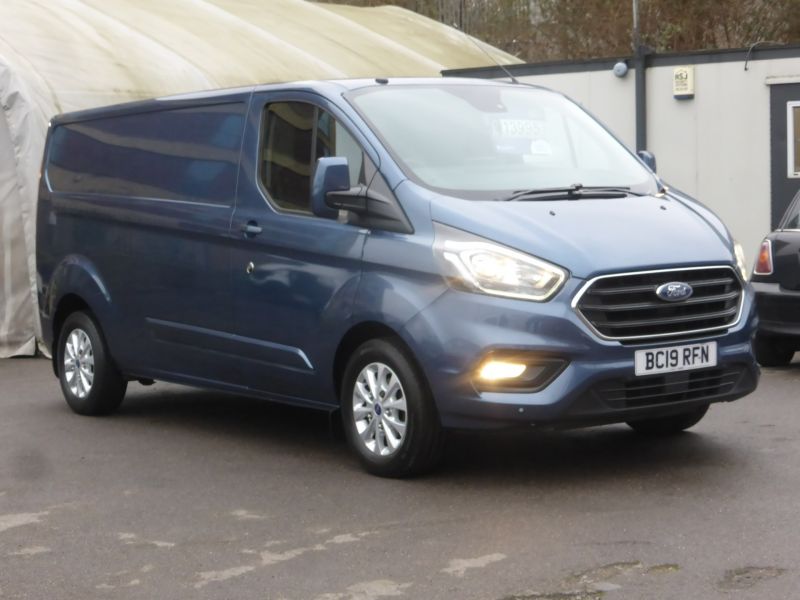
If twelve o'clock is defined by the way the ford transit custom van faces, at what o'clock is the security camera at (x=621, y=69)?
The security camera is roughly at 8 o'clock from the ford transit custom van.

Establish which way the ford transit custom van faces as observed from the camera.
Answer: facing the viewer and to the right of the viewer

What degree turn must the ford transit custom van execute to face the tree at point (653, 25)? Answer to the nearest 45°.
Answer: approximately 135° to its left

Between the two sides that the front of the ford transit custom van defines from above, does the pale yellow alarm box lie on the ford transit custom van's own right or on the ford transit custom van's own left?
on the ford transit custom van's own left

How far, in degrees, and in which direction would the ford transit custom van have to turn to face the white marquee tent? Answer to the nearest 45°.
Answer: approximately 135° to its left

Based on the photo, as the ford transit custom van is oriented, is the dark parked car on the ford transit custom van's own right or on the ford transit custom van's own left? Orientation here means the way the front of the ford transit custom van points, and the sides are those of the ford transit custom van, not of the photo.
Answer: on the ford transit custom van's own left
